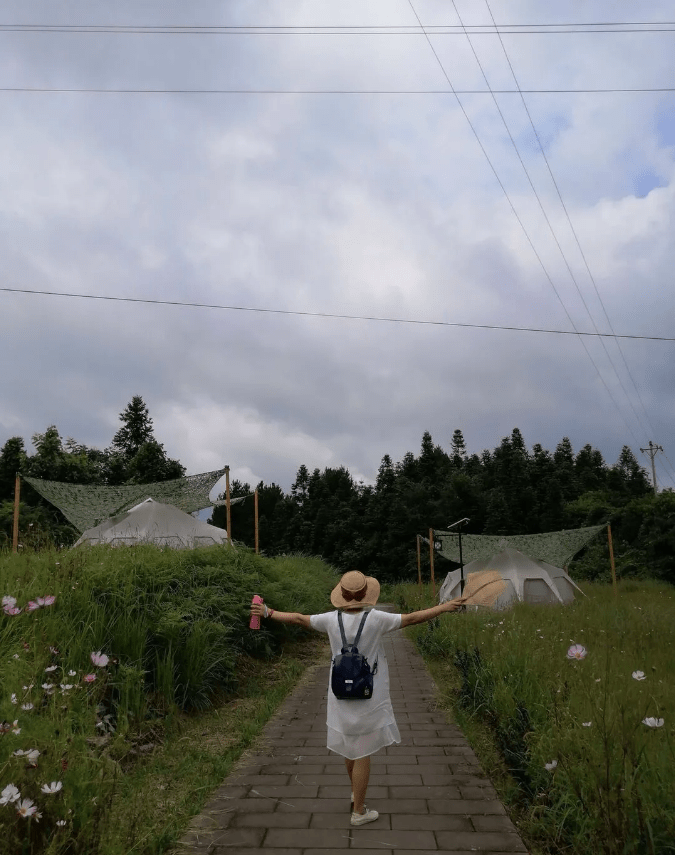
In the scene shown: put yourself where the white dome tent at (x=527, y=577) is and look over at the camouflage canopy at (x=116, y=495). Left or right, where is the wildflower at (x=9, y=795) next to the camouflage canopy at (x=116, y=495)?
left

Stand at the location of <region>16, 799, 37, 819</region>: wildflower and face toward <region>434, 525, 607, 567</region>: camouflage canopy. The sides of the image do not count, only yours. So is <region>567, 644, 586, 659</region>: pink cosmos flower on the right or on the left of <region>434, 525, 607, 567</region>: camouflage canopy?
right

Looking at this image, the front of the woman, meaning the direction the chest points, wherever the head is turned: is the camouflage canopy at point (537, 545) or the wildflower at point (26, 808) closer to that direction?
the camouflage canopy

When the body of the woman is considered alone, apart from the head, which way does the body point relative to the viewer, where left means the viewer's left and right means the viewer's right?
facing away from the viewer

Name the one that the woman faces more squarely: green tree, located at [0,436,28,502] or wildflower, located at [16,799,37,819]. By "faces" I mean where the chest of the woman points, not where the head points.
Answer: the green tree

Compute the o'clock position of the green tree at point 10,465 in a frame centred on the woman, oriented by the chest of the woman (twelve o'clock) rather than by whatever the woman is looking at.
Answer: The green tree is roughly at 11 o'clock from the woman.
